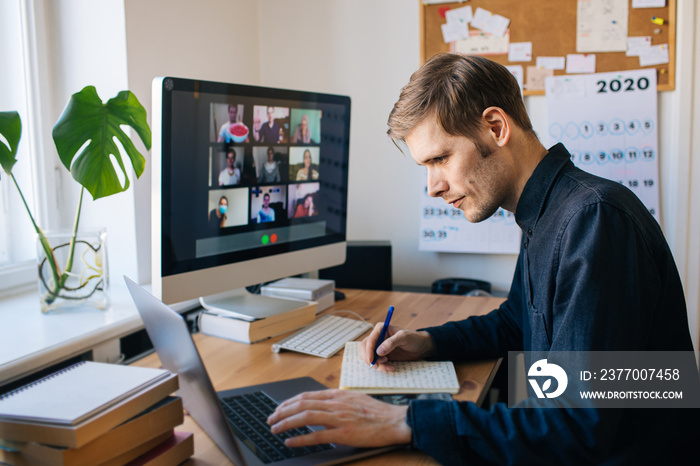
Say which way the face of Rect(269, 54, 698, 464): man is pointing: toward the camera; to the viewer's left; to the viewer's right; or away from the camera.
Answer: to the viewer's left

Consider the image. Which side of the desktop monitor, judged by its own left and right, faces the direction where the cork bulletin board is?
left

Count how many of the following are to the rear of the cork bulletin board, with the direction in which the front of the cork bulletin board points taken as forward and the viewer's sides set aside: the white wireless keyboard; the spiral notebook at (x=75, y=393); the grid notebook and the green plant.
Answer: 0

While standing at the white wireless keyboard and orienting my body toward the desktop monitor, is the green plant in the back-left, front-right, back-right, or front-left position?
front-left

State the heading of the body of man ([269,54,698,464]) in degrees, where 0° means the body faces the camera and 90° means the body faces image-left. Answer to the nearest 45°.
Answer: approximately 90°

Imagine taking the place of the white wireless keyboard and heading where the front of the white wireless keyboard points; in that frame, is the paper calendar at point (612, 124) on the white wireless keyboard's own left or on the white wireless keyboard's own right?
on the white wireless keyboard's own left

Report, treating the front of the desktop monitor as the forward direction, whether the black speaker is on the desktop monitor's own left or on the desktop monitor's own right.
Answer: on the desktop monitor's own left

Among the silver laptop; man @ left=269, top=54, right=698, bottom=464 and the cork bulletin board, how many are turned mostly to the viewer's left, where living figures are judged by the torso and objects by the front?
1

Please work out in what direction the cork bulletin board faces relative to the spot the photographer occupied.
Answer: facing the viewer

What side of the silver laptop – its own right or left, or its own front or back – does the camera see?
right

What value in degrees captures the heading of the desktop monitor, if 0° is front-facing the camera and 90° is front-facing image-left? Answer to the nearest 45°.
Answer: approximately 315°

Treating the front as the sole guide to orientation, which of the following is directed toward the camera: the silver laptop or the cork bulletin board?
the cork bulletin board

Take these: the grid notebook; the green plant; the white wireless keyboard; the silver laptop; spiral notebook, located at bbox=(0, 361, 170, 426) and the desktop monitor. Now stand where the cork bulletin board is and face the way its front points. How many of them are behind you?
0

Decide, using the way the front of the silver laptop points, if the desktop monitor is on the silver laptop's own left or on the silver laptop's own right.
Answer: on the silver laptop's own left

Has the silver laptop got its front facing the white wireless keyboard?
no

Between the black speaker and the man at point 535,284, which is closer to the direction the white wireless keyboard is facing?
the man

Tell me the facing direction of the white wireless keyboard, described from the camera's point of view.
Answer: facing the viewer and to the right of the viewer

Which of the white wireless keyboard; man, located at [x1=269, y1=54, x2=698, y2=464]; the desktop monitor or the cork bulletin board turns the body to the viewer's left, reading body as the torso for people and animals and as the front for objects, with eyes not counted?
the man
